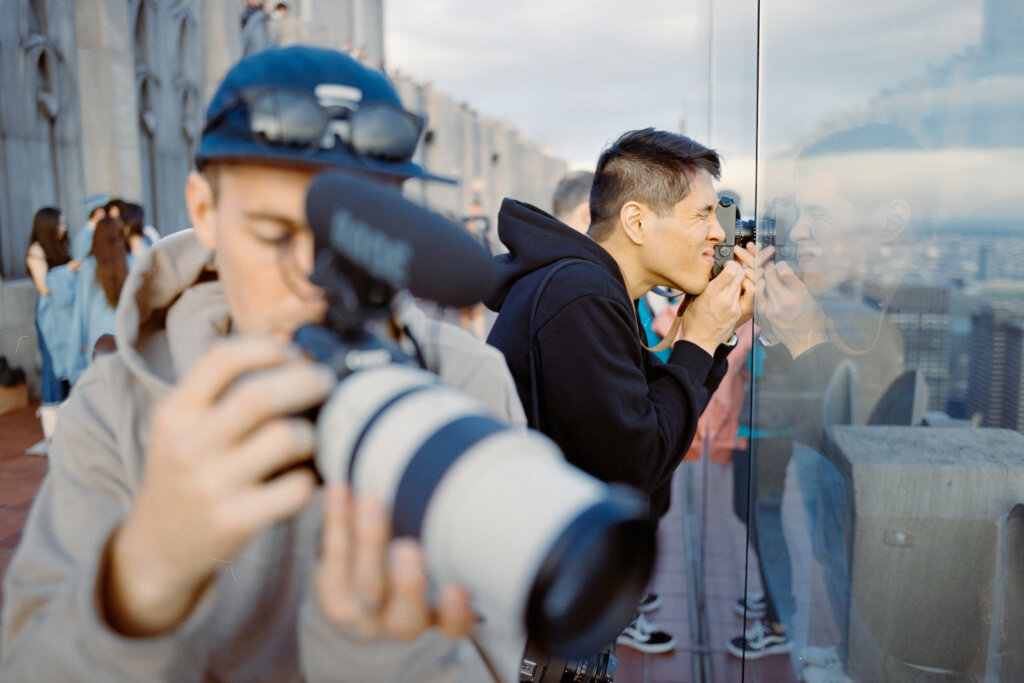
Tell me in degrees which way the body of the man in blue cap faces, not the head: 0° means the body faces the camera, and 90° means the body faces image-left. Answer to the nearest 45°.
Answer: approximately 315°

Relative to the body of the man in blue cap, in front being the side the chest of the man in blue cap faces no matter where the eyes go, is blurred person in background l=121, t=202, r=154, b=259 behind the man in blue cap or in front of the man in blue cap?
behind

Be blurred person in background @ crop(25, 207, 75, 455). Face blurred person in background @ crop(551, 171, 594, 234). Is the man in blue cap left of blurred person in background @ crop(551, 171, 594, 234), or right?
right

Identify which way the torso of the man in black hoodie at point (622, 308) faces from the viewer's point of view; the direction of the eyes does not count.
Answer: to the viewer's right

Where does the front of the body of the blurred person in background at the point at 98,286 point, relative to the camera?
away from the camera

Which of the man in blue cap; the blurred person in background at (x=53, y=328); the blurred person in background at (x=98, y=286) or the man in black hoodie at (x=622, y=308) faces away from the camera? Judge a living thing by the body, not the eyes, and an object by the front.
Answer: the blurred person in background at (x=98, y=286)

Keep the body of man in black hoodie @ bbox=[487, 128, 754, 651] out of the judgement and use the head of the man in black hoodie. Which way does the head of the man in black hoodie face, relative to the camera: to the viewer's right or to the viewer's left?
to the viewer's right

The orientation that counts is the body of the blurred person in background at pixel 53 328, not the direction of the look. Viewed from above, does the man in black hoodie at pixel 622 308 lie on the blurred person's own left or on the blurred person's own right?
on the blurred person's own right

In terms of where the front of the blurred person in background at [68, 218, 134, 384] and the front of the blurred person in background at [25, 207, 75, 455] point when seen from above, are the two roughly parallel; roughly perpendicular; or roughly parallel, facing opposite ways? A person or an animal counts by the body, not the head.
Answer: roughly perpendicular

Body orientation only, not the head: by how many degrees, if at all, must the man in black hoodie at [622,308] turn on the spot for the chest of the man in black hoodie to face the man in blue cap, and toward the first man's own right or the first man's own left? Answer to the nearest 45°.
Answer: approximately 90° to the first man's own right
